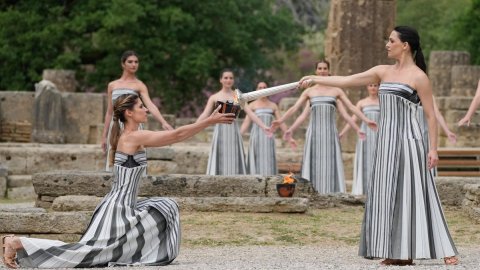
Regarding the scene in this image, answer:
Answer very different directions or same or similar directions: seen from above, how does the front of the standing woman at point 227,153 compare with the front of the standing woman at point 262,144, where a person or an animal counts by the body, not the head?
same or similar directions

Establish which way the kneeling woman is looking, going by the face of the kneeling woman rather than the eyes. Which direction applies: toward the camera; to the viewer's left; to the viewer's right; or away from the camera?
to the viewer's right

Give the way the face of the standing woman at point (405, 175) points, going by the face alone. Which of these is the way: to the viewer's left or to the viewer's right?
to the viewer's left

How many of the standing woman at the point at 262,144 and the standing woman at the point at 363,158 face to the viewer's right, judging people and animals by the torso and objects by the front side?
0

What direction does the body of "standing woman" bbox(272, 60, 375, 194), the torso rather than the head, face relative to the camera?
toward the camera

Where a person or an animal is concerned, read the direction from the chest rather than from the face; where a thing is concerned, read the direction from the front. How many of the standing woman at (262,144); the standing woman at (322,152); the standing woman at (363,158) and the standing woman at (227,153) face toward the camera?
4

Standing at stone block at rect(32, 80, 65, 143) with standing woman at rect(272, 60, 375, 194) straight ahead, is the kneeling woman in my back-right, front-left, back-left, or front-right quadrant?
front-right

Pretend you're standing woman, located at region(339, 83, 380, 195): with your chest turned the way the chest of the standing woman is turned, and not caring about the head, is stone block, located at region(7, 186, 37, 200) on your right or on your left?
on your right

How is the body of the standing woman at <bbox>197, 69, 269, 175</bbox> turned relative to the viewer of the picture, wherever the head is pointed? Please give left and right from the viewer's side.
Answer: facing the viewer

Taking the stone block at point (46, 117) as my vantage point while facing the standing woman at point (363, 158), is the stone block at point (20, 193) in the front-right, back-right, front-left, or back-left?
front-right

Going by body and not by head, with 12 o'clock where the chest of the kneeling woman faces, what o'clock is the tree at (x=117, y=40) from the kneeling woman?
The tree is roughly at 9 o'clock from the kneeling woman.

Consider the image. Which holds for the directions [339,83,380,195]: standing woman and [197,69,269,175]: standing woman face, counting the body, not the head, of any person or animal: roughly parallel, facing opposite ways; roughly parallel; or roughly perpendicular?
roughly parallel

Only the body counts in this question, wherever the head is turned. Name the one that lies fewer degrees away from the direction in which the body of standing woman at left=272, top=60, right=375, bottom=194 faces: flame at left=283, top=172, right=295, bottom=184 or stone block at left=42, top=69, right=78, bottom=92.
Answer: the flame

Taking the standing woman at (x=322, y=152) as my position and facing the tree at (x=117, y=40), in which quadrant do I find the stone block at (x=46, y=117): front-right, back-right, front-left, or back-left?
front-left

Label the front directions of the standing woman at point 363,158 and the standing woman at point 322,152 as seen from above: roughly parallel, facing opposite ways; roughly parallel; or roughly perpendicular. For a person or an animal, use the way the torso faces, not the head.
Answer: roughly parallel
